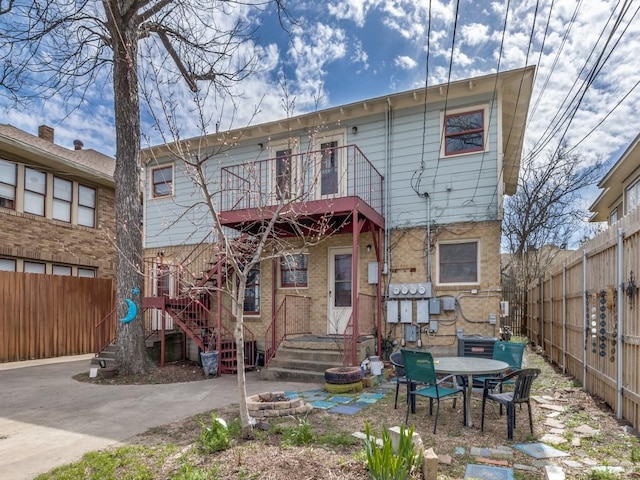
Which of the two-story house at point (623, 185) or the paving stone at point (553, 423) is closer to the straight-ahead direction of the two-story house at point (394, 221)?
the paving stone

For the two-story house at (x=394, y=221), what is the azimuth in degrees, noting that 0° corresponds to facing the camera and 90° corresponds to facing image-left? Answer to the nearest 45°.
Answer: approximately 45°

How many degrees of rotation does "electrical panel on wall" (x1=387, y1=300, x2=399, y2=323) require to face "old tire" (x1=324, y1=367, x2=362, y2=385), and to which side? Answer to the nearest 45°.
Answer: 0° — it already faces it

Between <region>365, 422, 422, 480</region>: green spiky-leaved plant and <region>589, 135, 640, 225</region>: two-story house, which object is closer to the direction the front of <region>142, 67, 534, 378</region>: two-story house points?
the green spiky-leaved plant

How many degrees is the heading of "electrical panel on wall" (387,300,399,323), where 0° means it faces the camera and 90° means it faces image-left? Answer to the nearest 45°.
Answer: approximately 0°

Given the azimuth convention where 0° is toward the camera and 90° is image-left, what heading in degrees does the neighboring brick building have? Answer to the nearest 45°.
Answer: approximately 315°
